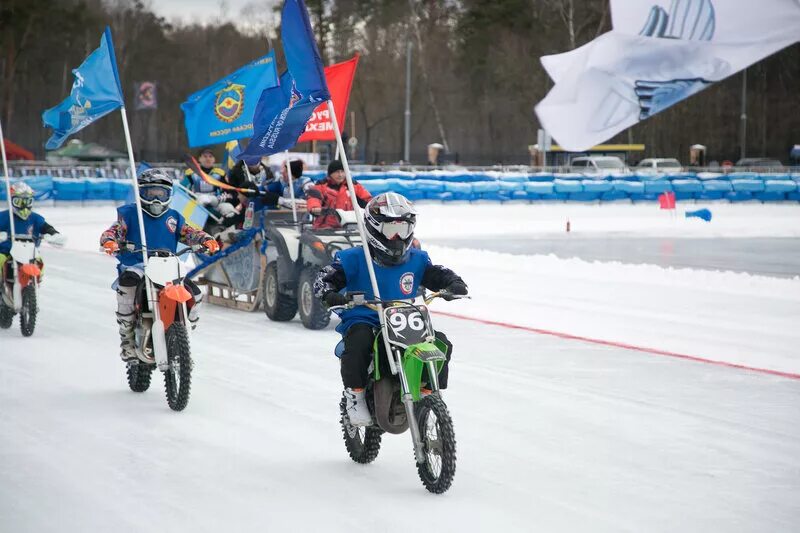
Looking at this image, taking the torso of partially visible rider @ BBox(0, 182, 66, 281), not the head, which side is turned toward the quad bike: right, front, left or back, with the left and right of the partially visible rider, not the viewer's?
left

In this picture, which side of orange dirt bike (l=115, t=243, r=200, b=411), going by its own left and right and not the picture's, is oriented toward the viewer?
front

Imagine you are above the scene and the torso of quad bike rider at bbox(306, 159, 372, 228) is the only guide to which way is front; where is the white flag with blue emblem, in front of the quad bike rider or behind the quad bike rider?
in front

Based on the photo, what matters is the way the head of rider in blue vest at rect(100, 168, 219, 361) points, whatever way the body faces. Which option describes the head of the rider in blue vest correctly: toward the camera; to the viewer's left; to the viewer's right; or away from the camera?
toward the camera

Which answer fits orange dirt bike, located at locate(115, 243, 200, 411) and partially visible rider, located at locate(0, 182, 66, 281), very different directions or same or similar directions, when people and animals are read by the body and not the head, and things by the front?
same or similar directions

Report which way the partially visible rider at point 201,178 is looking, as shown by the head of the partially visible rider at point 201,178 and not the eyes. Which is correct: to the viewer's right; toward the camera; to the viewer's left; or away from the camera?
toward the camera

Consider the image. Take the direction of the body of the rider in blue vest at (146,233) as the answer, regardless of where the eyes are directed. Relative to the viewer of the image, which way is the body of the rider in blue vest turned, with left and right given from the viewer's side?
facing the viewer

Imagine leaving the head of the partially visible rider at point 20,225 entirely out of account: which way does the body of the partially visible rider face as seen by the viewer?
toward the camera

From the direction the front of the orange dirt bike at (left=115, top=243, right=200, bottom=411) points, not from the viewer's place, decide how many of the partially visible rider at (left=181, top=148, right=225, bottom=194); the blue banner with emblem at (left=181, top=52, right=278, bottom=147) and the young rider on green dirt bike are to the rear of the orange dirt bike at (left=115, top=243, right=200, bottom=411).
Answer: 2

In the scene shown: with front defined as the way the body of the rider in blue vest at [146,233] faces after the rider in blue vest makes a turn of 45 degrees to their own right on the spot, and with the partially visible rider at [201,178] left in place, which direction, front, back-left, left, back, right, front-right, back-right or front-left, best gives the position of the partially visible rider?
back-right

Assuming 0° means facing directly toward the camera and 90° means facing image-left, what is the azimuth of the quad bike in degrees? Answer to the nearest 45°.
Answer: approximately 315°

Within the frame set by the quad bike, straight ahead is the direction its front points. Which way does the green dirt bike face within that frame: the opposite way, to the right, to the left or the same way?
the same way

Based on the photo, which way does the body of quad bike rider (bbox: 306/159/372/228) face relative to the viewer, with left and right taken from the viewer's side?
facing the viewer and to the right of the viewer

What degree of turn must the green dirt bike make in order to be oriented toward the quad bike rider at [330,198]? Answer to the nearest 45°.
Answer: approximately 135° to its left
